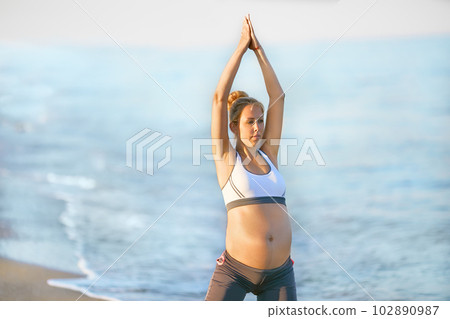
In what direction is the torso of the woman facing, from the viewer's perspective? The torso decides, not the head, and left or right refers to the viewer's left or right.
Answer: facing the viewer and to the right of the viewer
